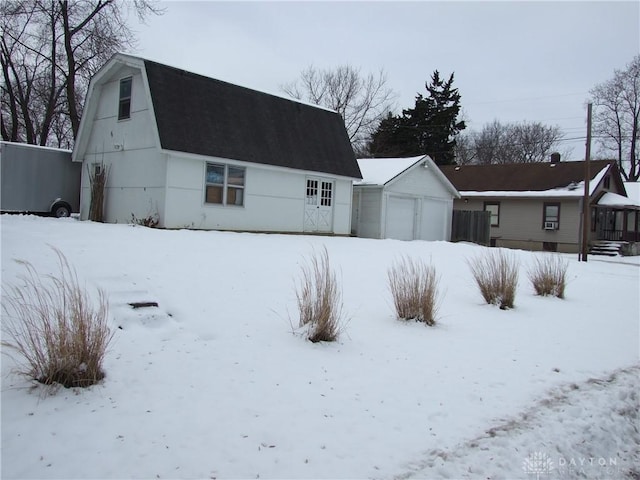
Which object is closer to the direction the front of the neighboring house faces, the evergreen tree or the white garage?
the white garage

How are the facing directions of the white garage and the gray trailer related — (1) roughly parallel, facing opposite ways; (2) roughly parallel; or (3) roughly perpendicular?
roughly perpendicular

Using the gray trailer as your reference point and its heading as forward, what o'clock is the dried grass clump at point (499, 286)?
The dried grass clump is roughly at 8 o'clock from the gray trailer.

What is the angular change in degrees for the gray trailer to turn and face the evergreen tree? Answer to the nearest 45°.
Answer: approximately 135° to its right

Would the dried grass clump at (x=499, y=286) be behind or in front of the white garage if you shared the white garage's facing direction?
in front

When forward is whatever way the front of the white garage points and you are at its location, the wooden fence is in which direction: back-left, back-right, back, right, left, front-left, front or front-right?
left

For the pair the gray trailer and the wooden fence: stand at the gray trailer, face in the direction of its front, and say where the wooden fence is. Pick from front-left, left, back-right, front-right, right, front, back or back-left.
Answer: back

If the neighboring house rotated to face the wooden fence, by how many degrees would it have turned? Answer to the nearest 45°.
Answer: approximately 90° to its right

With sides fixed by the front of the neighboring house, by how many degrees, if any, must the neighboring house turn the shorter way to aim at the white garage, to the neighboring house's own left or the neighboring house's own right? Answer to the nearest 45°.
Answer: approximately 90° to the neighboring house's own right

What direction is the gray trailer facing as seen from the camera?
to the viewer's left

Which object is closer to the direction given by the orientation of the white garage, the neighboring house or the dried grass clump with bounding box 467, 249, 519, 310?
the dried grass clump

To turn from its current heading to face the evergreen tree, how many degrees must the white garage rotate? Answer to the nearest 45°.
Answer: approximately 135° to its left

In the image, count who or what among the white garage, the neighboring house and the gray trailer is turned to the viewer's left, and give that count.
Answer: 1

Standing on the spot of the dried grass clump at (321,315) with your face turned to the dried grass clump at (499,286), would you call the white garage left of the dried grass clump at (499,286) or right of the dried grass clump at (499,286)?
left

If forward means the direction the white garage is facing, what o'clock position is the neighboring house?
The neighboring house is roughly at 9 o'clock from the white garage.

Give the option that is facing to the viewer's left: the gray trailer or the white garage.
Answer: the gray trailer

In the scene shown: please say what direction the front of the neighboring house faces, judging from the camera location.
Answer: facing the viewer and to the right of the viewer
